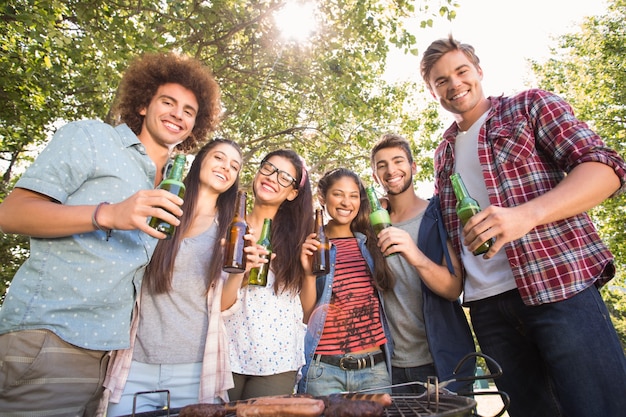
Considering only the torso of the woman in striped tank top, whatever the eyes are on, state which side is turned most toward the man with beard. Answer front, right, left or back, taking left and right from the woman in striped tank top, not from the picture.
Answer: left

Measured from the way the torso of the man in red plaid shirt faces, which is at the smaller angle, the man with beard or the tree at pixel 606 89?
the man with beard

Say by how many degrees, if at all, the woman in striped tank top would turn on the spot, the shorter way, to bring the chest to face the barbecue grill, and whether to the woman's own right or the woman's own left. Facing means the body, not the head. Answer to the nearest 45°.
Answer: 0° — they already face it

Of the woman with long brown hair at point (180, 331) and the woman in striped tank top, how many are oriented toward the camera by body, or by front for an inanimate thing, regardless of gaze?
2

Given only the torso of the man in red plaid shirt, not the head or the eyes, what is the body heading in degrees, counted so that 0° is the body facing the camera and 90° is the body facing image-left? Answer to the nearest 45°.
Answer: approximately 45°
